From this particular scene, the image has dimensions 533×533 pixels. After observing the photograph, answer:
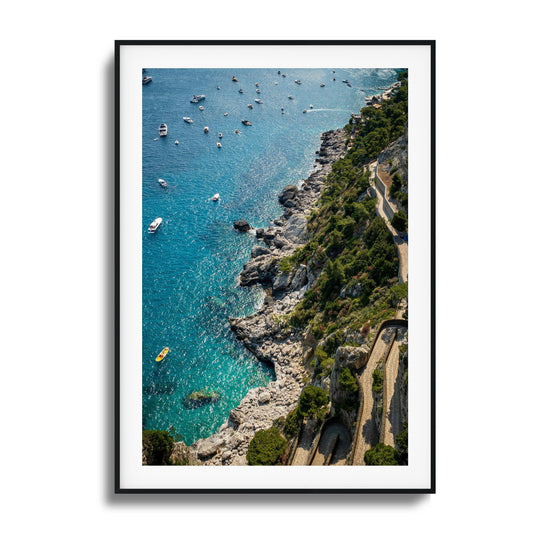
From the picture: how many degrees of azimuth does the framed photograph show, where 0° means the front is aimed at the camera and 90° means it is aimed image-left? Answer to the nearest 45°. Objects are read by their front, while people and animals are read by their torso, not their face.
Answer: approximately 0°
